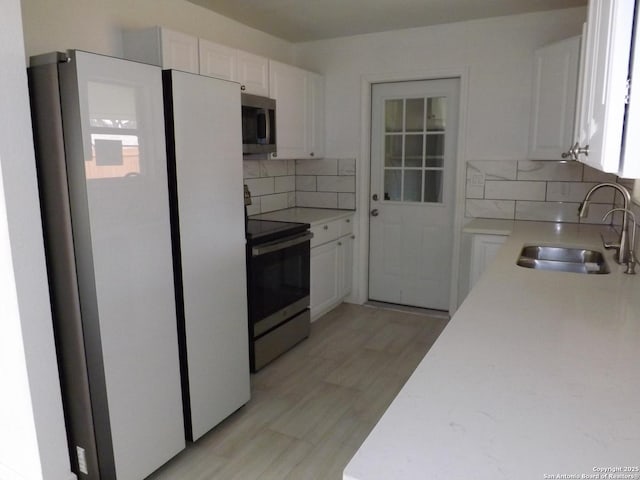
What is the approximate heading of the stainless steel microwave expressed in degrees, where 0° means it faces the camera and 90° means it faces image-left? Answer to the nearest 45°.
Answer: approximately 315°

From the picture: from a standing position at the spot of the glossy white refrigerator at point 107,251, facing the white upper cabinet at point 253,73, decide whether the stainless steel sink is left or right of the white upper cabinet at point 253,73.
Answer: right

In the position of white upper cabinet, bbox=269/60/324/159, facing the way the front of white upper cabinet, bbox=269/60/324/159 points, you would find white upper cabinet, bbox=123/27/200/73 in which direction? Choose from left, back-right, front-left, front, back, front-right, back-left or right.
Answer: right

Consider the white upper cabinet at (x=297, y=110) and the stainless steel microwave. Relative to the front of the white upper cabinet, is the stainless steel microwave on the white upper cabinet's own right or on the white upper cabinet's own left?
on the white upper cabinet's own right

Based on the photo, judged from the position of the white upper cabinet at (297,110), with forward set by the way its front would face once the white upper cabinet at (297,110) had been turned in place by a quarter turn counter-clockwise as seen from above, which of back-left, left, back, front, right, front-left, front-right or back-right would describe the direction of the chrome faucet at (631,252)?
right

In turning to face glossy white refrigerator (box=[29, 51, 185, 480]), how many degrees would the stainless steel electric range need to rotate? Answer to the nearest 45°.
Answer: approximately 90° to its right

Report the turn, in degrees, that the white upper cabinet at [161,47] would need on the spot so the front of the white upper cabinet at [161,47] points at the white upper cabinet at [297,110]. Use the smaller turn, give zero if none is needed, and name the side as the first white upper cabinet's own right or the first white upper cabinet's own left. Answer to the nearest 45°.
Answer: approximately 90° to the first white upper cabinet's own left

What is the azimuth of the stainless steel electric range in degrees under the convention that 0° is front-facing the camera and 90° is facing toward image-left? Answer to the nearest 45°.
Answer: approximately 315°

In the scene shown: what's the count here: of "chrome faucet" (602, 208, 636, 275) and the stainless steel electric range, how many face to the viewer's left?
1

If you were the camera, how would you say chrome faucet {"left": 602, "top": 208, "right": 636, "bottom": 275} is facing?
facing to the left of the viewer

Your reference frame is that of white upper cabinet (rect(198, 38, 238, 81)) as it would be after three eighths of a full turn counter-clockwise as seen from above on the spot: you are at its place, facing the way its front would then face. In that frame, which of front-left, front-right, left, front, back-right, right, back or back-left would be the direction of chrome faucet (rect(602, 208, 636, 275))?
back-right

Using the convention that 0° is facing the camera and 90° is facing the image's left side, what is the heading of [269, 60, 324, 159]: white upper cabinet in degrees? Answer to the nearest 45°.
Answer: approximately 315°

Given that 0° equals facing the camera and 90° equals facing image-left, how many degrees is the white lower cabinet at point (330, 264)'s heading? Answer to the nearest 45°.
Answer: approximately 315°

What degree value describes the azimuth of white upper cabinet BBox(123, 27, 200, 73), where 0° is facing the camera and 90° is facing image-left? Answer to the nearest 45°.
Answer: approximately 315°
